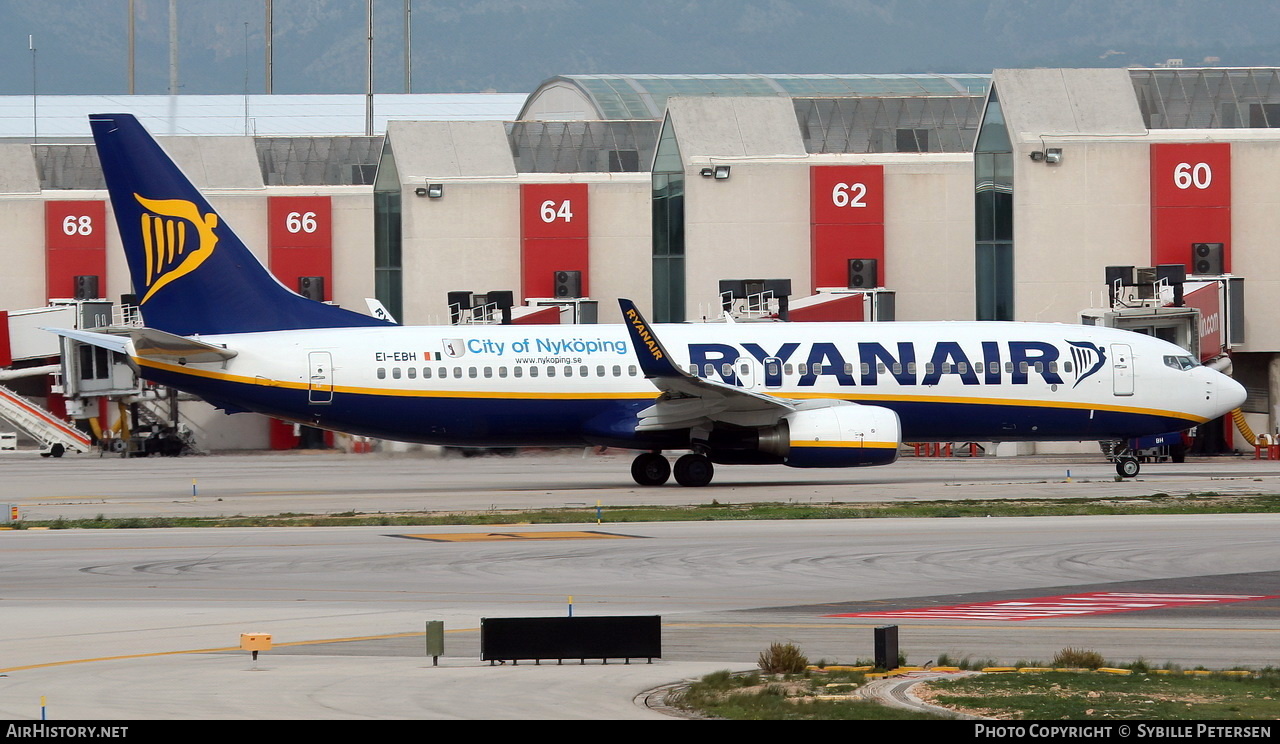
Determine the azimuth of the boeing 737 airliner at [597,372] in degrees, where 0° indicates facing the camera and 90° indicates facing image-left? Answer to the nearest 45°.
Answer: approximately 270°

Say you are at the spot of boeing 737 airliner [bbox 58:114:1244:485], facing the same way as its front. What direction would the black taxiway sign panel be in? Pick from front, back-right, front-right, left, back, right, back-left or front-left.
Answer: right
